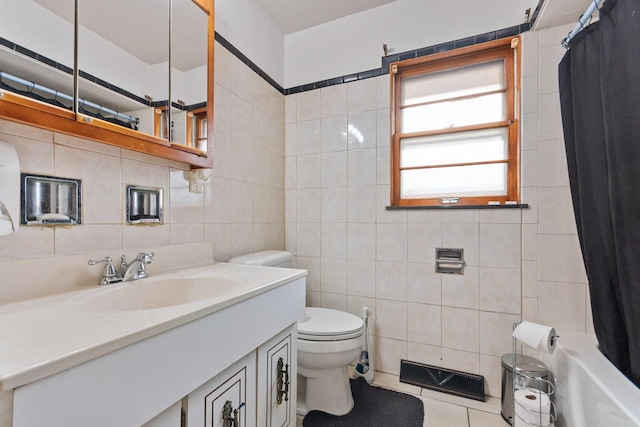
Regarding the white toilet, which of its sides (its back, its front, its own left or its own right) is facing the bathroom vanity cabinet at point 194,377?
right

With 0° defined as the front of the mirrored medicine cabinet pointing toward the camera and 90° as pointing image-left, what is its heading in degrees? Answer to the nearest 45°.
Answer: approximately 315°

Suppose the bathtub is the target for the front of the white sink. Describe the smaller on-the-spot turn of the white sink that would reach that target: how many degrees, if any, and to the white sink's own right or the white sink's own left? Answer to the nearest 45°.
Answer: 0° — it already faces it

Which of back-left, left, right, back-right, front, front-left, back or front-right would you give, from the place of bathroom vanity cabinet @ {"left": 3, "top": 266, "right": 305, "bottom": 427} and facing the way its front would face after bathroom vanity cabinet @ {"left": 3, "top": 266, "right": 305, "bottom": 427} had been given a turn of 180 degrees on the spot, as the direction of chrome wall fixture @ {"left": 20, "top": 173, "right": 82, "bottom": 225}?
front

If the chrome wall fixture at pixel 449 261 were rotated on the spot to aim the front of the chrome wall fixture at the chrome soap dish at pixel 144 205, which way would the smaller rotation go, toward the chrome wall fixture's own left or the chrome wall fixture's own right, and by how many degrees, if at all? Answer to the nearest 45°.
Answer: approximately 45° to the chrome wall fixture's own right

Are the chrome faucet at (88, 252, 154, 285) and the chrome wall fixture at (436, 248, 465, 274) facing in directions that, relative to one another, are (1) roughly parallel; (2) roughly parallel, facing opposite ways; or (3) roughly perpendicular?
roughly perpendicular

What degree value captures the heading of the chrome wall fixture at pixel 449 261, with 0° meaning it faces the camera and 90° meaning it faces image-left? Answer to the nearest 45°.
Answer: approximately 0°

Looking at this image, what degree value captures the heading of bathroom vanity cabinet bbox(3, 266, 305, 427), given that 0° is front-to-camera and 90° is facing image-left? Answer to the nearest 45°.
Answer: approximately 315°
